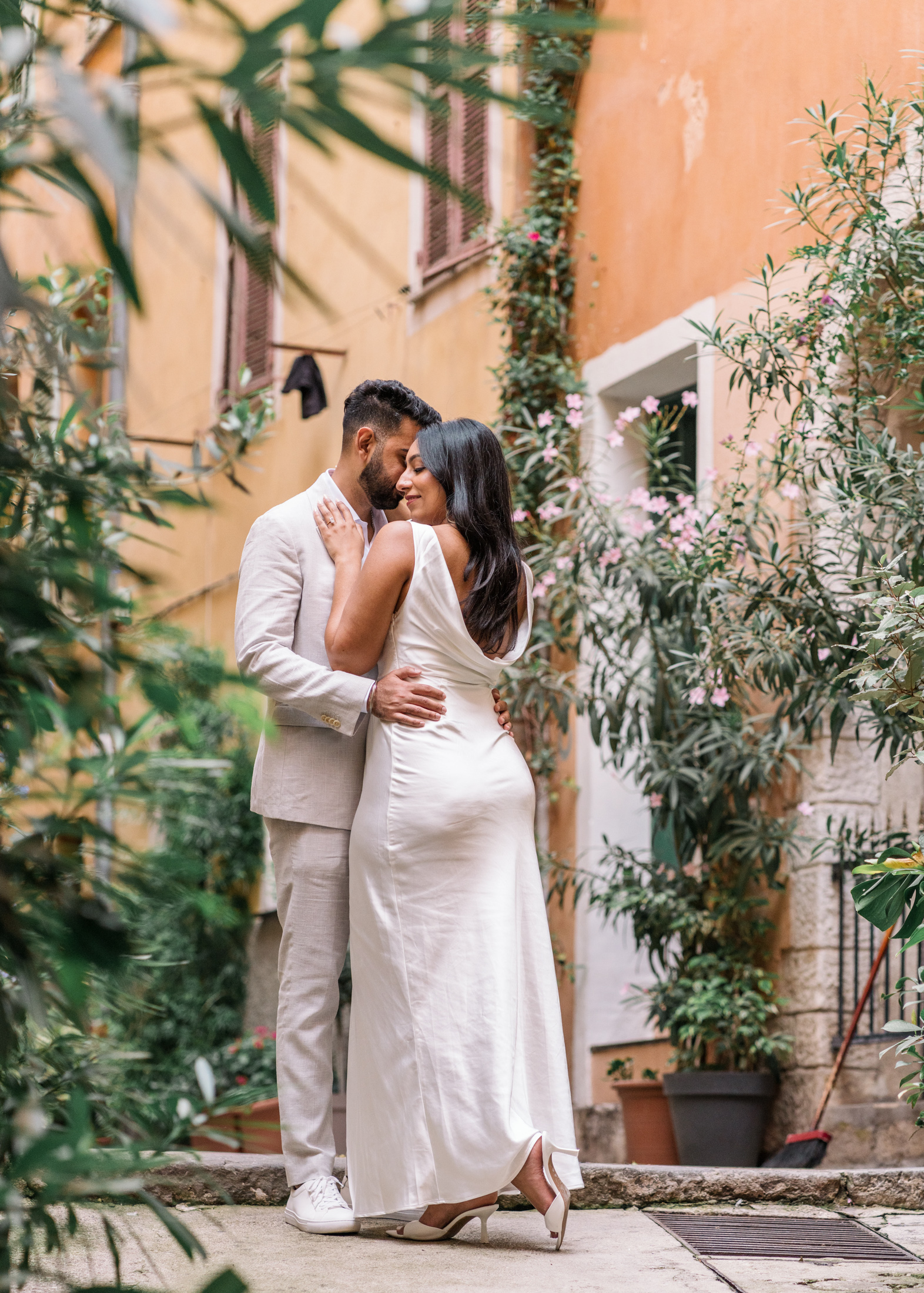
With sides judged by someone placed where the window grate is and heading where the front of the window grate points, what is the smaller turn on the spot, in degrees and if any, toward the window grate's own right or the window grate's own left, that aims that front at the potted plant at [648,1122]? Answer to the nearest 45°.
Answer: approximately 90° to the window grate's own right

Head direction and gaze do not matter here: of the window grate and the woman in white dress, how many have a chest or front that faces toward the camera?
1

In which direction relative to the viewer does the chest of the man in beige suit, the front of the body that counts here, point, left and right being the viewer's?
facing the viewer and to the right of the viewer

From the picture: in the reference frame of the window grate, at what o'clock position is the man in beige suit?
The man in beige suit is roughly at 1 o'clock from the window grate.

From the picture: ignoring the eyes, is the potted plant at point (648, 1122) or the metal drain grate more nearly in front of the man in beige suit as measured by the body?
the metal drain grate

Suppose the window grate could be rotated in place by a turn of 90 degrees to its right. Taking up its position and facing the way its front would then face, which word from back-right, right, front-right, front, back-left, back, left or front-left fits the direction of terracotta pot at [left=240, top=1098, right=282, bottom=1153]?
front

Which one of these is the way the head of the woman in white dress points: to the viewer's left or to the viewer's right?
to the viewer's left

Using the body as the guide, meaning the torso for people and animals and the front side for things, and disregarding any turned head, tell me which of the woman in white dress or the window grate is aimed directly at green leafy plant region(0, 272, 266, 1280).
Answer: the window grate

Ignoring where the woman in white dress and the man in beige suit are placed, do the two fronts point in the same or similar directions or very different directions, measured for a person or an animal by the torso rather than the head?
very different directions

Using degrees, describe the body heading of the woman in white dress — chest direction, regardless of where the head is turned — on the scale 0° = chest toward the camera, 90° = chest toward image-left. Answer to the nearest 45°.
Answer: approximately 135°

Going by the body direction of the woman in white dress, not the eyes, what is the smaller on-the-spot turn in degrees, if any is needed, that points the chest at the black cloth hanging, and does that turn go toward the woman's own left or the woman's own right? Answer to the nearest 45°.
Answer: approximately 45° to the woman's own right

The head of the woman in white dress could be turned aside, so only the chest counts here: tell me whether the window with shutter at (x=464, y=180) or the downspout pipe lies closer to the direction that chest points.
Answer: the downspout pipe

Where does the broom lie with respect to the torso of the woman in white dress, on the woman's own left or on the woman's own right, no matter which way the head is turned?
on the woman's own right

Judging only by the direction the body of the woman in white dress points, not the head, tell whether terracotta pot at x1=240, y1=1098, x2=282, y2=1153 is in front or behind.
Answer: in front

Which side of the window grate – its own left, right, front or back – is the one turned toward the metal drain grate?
front
